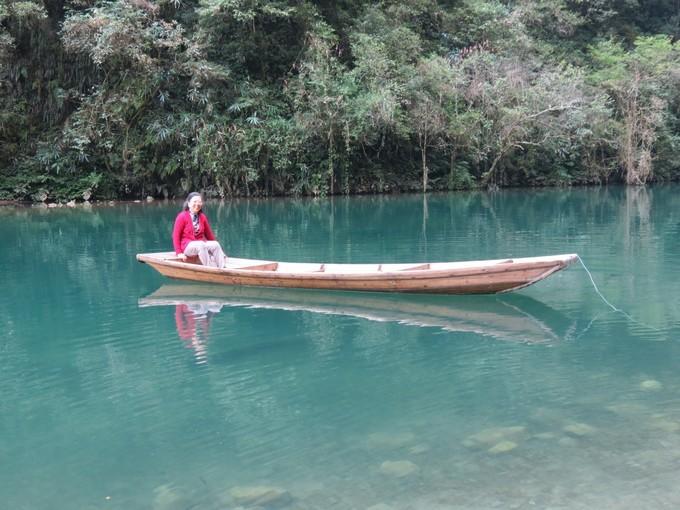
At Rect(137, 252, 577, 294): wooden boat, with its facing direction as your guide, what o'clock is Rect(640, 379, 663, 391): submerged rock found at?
The submerged rock is roughly at 2 o'clock from the wooden boat.

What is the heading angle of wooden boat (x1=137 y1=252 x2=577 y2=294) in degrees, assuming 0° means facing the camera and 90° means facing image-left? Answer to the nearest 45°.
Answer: approximately 270°

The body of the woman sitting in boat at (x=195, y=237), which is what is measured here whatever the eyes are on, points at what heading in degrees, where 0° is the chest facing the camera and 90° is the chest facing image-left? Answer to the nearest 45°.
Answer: approximately 315°

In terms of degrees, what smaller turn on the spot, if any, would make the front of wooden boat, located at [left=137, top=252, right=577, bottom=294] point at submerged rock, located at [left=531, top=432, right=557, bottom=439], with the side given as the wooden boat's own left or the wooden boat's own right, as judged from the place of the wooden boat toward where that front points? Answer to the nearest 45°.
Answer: approximately 90° to the wooden boat's own right

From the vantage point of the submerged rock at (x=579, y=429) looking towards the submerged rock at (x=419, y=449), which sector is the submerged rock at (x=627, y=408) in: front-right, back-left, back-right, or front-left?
back-right

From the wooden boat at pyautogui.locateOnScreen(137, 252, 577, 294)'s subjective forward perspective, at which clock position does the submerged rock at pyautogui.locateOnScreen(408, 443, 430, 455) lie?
The submerged rock is roughly at 3 o'clock from the wooden boat.
